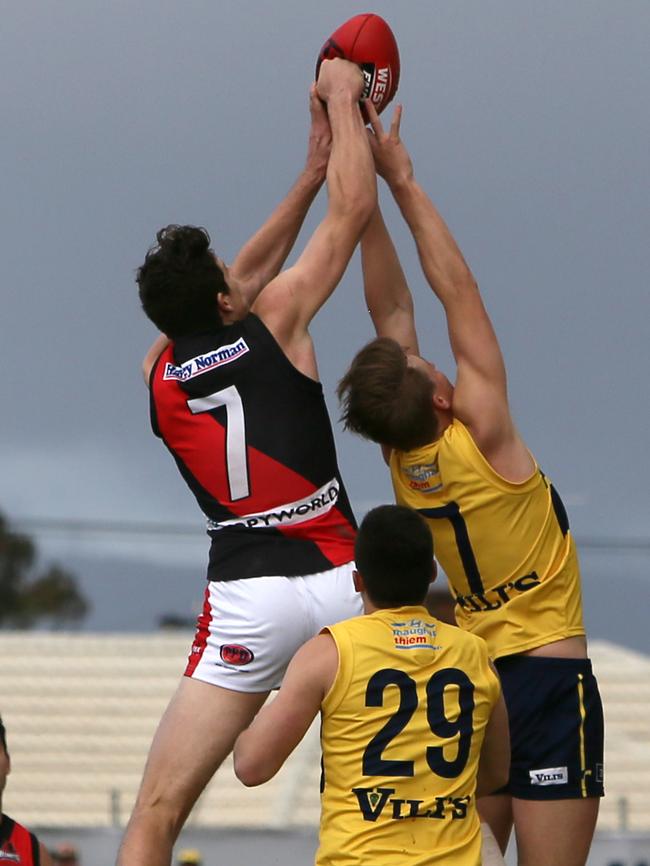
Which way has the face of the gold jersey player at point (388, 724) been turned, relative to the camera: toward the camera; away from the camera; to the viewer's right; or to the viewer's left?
away from the camera

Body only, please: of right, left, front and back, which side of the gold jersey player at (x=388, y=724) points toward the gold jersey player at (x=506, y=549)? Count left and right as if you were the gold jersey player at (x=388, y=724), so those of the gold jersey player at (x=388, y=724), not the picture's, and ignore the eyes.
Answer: front

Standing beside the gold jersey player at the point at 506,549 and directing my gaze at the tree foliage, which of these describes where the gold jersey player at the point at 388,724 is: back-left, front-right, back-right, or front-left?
back-left

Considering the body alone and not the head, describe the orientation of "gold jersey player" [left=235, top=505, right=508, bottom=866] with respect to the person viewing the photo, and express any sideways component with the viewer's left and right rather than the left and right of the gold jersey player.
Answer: facing away from the viewer

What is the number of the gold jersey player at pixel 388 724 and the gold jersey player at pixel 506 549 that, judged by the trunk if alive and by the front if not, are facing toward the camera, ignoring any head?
0

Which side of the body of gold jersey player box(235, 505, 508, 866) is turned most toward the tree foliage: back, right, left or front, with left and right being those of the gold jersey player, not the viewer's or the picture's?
front

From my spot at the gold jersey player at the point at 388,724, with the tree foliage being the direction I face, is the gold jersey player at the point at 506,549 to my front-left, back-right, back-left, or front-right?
front-right
